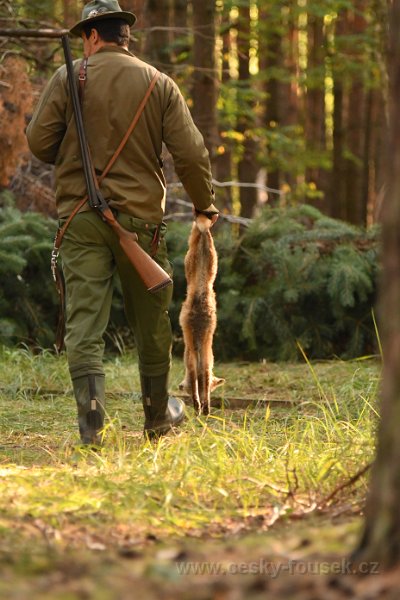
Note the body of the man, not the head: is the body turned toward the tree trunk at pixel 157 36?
yes

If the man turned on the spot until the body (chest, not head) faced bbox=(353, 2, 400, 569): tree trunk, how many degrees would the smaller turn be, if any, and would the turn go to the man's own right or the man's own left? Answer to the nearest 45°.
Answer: approximately 180°

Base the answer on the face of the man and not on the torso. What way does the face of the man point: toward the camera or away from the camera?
away from the camera

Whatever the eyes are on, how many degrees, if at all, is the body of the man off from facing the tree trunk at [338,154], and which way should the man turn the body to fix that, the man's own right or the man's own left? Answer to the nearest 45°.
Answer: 0° — they already face it

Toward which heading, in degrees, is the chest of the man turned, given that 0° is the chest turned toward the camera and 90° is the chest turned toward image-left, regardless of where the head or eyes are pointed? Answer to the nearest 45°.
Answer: approximately 180°
